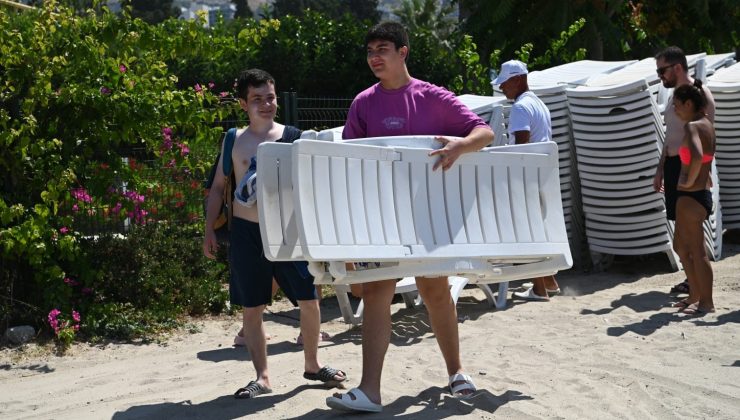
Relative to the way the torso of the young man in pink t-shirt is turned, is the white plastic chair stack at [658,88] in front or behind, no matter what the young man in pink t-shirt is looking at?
behind

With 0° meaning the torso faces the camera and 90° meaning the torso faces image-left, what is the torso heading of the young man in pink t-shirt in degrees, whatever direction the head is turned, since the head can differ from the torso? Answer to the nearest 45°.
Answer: approximately 45°

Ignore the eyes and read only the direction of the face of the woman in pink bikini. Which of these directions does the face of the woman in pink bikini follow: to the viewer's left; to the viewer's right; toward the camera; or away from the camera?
to the viewer's left

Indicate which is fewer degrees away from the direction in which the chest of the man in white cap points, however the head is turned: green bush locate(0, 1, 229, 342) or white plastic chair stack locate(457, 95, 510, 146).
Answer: the green bush

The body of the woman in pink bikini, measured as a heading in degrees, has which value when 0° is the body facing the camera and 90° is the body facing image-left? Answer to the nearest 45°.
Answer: approximately 90°
